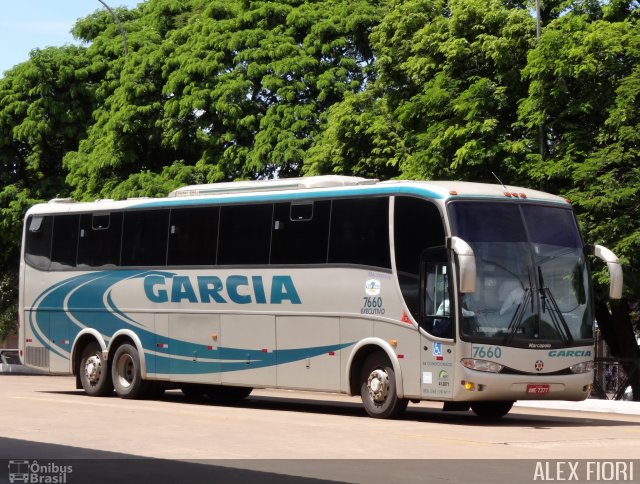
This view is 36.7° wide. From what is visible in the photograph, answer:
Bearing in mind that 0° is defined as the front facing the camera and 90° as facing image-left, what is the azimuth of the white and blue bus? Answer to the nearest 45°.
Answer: approximately 315°
